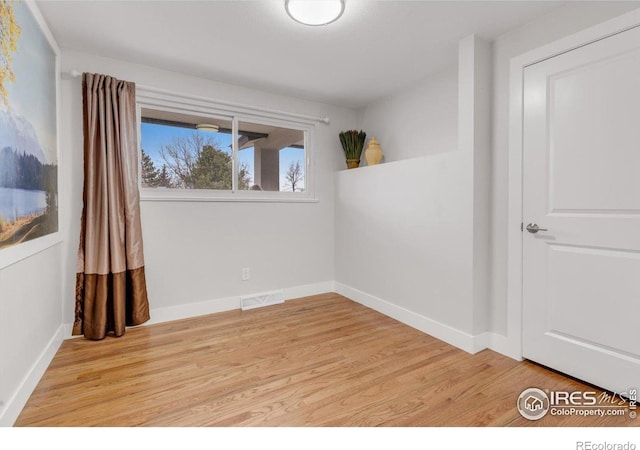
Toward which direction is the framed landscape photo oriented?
to the viewer's right

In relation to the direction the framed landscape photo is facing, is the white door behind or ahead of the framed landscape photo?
ahead

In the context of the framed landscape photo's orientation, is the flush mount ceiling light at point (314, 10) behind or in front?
in front

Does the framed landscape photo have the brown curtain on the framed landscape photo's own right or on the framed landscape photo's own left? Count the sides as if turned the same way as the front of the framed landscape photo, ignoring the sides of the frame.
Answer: on the framed landscape photo's own left
